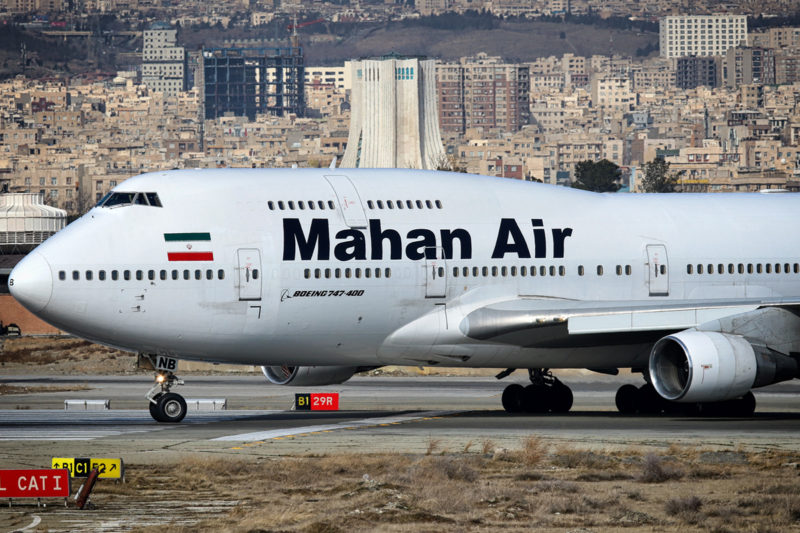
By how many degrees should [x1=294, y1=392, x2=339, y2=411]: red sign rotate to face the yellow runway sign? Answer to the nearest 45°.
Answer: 0° — it already faces it

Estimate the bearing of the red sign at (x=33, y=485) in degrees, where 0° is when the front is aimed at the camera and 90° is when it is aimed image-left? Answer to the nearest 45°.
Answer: approximately 0°

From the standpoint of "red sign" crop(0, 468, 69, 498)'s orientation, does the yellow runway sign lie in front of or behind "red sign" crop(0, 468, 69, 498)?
behind

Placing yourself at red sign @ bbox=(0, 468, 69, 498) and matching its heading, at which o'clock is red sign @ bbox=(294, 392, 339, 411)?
red sign @ bbox=(294, 392, 339, 411) is roughly at 7 o'clock from red sign @ bbox=(0, 468, 69, 498).
